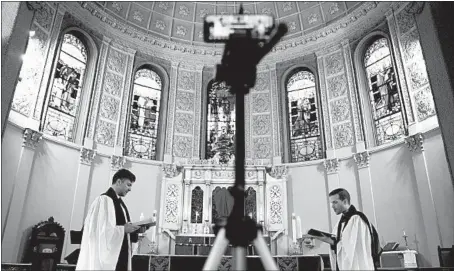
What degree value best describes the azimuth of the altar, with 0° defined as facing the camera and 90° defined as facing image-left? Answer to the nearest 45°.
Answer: approximately 0°

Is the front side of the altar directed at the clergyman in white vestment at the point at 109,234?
yes

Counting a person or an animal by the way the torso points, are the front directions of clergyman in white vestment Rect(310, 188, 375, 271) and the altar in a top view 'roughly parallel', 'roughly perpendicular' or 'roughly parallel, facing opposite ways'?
roughly perpendicular

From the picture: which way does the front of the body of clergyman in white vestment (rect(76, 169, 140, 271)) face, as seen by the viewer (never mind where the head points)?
to the viewer's right

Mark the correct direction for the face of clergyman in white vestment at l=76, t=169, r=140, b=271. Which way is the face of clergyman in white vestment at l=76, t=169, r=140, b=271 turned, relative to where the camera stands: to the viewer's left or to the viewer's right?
to the viewer's right

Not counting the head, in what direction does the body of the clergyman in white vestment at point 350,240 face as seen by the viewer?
to the viewer's left

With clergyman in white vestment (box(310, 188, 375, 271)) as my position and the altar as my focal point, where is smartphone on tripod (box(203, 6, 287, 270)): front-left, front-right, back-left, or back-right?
back-left

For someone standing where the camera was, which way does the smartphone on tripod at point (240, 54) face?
facing away from the viewer

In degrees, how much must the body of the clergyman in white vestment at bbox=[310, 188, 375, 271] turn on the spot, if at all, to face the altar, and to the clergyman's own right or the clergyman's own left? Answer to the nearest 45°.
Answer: approximately 45° to the clergyman's own right

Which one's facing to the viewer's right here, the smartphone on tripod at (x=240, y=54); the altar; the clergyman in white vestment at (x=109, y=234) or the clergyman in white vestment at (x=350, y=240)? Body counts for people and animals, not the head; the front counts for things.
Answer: the clergyman in white vestment at (x=109, y=234)

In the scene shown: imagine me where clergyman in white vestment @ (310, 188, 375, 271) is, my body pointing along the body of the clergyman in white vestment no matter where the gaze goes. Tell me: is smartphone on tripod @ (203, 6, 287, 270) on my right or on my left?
on my left
